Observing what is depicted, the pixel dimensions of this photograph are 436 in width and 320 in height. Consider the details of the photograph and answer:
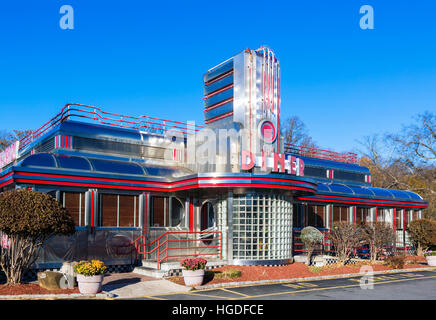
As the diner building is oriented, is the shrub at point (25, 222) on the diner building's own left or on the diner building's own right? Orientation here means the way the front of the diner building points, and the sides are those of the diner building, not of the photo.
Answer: on the diner building's own right

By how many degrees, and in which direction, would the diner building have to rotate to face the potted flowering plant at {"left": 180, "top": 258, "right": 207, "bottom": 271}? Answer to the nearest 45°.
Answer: approximately 45° to its right

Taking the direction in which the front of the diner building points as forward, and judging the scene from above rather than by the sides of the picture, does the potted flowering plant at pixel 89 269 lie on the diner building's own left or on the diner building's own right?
on the diner building's own right

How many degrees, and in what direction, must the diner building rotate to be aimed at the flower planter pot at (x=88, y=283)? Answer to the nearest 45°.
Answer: approximately 45° to its right

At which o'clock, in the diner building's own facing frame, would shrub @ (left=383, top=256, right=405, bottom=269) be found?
The shrub is roughly at 10 o'clock from the diner building.
